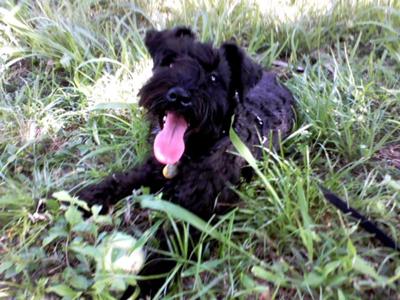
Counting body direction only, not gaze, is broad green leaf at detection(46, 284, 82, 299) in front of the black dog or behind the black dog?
in front

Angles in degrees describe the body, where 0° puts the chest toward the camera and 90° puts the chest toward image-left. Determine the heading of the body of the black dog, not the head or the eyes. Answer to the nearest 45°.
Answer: approximately 45°
